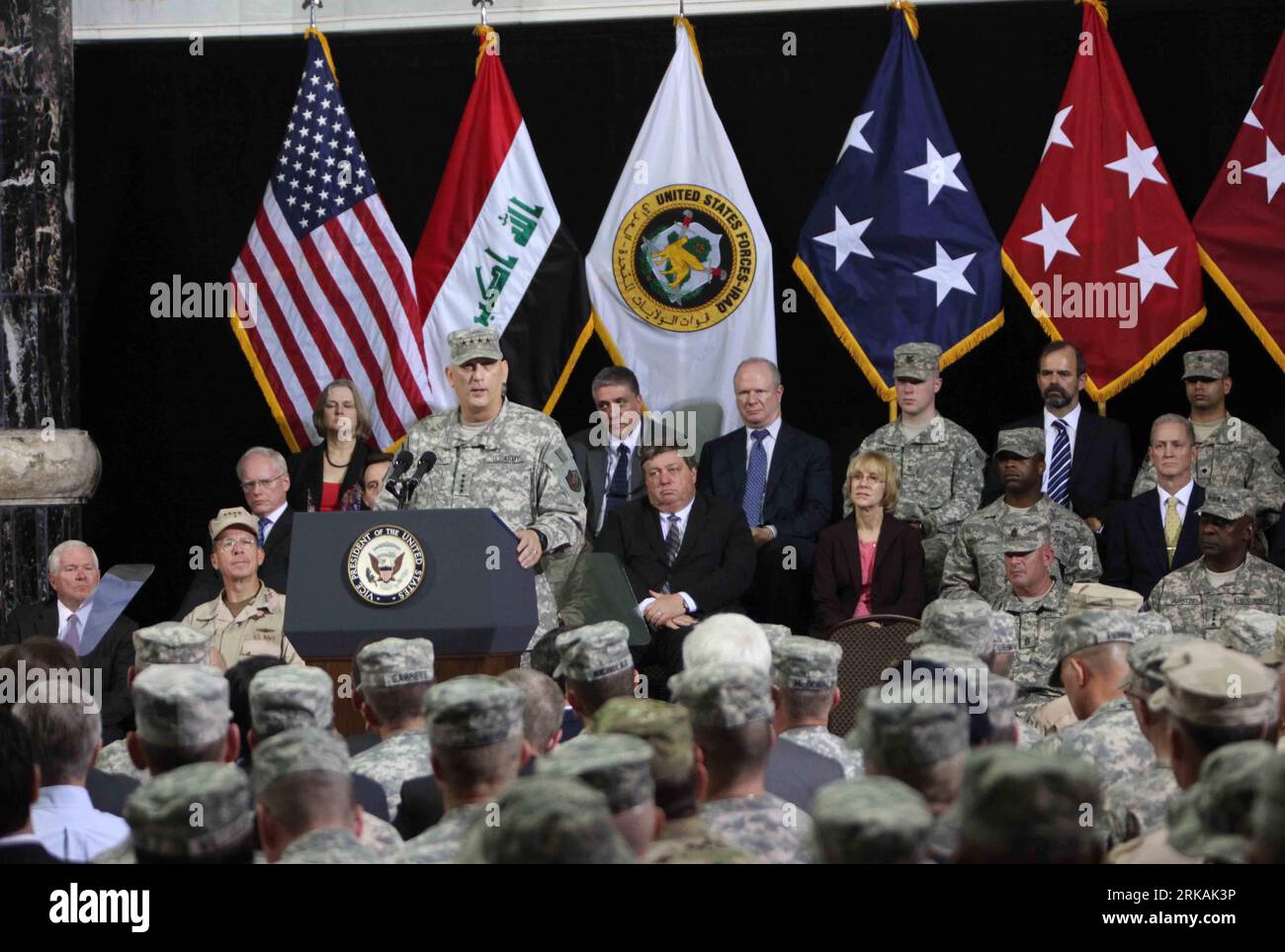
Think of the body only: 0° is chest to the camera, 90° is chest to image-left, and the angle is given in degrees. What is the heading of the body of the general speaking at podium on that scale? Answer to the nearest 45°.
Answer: approximately 45°

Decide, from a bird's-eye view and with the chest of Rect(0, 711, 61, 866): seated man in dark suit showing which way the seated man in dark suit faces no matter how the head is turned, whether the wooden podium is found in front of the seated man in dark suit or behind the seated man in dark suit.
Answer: in front

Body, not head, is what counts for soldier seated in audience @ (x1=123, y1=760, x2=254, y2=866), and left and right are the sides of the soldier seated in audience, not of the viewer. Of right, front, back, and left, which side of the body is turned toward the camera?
back

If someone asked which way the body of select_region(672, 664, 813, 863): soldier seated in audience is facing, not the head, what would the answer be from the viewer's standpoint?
away from the camera

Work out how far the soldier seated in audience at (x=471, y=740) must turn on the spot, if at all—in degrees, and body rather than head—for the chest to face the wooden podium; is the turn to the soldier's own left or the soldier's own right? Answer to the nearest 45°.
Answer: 0° — they already face it

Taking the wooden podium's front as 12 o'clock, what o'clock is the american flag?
The american flag is roughly at 6 o'clock from the wooden podium.

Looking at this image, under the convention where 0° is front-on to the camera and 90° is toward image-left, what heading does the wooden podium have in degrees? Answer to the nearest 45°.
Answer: approximately 0°

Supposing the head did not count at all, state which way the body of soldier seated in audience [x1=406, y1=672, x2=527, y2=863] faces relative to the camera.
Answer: away from the camera

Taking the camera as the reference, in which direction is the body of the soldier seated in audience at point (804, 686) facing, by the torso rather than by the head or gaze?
away from the camera

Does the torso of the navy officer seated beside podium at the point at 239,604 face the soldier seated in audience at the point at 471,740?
yes

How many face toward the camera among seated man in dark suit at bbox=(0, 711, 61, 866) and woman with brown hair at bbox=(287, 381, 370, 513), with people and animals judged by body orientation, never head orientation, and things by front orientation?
1

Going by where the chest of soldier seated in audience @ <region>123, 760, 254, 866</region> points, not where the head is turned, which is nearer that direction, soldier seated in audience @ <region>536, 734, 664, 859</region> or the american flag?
the american flag

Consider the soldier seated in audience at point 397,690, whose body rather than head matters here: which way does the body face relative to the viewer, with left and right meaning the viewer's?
facing away from the viewer and to the left of the viewer
